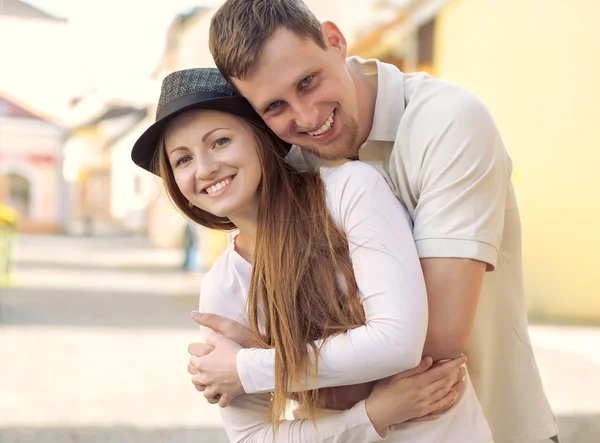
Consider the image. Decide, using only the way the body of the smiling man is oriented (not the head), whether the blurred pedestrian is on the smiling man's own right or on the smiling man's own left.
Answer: on the smiling man's own right

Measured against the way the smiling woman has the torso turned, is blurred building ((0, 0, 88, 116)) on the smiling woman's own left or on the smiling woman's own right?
on the smiling woman's own right

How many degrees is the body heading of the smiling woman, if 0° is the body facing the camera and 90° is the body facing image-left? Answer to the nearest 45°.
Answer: approximately 45°

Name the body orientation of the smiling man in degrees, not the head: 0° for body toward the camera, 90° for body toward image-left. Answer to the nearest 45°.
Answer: approximately 45°

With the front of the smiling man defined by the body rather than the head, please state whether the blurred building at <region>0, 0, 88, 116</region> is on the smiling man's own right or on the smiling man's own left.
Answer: on the smiling man's own right
